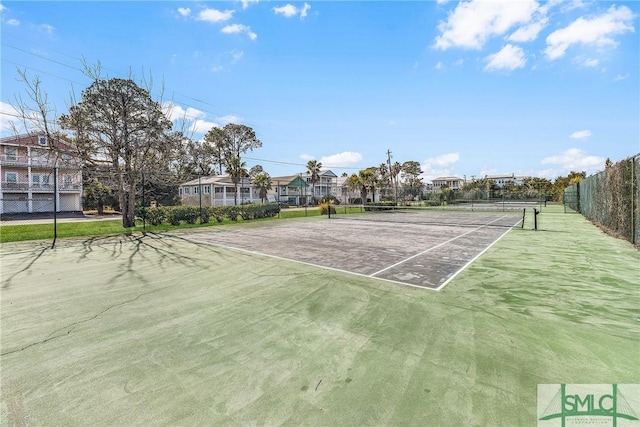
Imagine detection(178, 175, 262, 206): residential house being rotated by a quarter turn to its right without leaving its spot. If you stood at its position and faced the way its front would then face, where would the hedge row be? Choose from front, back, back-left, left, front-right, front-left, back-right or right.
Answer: front-left

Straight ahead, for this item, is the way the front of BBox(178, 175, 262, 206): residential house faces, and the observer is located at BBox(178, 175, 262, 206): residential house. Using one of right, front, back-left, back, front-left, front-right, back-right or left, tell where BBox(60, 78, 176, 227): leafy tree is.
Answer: front-right

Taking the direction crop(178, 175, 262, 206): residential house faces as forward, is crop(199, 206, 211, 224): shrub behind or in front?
in front

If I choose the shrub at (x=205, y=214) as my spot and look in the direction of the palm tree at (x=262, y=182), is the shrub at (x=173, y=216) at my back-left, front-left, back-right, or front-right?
back-left

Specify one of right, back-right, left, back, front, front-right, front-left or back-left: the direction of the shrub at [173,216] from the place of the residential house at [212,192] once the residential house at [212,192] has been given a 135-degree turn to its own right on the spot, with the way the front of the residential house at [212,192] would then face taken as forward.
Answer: left

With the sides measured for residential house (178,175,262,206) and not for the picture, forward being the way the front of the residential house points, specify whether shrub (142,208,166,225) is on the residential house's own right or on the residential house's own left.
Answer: on the residential house's own right

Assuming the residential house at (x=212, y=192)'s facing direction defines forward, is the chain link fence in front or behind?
in front

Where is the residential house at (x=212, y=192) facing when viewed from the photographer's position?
facing the viewer and to the right of the viewer
